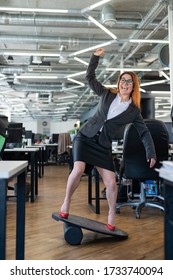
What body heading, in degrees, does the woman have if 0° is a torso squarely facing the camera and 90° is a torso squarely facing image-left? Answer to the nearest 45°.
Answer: approximately 0°

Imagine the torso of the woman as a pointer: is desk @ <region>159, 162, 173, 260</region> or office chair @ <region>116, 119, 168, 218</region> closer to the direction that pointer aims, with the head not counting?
the desk

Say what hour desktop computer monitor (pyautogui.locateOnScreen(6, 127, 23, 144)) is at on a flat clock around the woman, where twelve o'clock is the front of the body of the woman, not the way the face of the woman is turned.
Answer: The desktop computer monitor is roughly at 5 o'clock from the woman.

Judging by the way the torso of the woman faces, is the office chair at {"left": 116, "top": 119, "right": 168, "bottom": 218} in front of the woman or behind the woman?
behind

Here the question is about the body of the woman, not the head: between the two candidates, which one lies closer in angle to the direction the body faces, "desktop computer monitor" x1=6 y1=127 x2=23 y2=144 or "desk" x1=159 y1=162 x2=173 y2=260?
the desk
